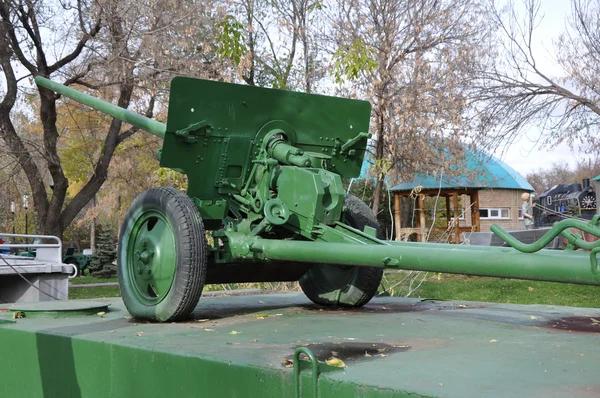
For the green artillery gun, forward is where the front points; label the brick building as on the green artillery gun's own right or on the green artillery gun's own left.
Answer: on the green artillery gun's own right

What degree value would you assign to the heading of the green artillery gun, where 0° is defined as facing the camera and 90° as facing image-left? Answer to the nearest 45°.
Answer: approximately 135°

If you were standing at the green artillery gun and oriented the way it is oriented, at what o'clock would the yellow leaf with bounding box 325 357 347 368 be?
The yellow leaf is roughly at 7 o'clock from the green artillery gun.

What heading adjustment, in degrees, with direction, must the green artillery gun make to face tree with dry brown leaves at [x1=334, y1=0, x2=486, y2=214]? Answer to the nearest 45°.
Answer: approximately 45° to its right

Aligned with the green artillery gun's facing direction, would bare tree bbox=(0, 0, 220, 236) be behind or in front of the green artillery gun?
in front
